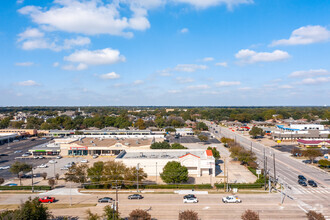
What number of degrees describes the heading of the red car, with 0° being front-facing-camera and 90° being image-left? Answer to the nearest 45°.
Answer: approximately 90°

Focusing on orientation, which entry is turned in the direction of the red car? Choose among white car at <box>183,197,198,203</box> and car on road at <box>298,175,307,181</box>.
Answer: the white car

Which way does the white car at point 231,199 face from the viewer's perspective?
to the viewer's left

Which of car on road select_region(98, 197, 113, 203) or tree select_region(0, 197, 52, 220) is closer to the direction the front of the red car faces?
the tree

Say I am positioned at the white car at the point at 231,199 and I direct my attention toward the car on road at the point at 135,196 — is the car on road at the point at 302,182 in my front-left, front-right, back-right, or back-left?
back-right

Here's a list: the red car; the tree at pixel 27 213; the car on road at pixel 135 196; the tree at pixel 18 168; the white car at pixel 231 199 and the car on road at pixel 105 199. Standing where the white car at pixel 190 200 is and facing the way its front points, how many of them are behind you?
1

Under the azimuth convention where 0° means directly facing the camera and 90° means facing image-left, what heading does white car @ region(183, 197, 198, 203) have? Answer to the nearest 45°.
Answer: approximately 90°

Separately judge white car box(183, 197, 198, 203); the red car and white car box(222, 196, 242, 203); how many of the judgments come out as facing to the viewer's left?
3

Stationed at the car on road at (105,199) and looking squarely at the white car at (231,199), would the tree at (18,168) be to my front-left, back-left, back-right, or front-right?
back-left
